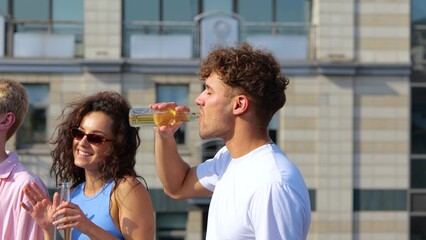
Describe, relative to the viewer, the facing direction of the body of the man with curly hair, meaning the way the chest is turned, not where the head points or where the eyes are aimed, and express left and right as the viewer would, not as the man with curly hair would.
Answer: facing to the left of the viewer

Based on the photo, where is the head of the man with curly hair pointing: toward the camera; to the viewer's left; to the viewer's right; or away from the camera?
to the viewer's left

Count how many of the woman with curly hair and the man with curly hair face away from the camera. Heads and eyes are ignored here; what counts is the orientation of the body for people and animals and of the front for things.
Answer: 0

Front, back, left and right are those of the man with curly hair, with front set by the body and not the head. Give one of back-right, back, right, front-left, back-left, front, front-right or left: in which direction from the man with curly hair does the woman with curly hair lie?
front-right

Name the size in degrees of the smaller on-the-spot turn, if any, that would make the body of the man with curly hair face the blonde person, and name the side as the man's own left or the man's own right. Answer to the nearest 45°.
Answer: approximately 45° to the man's own right

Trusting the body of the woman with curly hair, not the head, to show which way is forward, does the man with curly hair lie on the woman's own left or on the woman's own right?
on the woman's own left
